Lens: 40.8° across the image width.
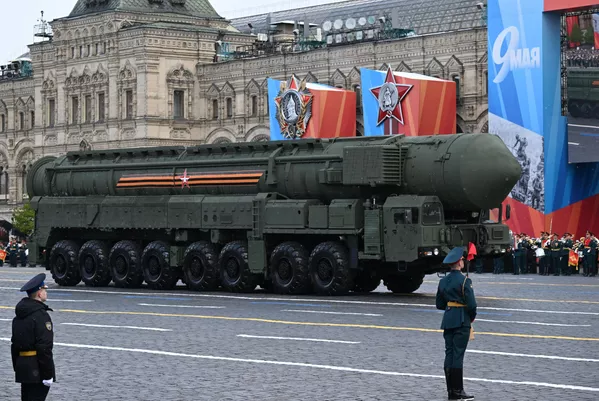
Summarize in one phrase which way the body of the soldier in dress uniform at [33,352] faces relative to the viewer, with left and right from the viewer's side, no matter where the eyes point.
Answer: facing away from the viewer and to the right of the viewer

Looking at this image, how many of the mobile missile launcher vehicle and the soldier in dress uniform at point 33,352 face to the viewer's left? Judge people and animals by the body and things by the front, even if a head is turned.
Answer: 0

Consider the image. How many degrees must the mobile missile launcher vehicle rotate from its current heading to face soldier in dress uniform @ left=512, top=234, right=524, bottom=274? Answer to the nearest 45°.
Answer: approximately 90° to its left

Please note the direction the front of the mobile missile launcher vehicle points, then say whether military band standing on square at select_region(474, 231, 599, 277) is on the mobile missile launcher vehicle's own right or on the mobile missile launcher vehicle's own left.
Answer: on the mobile missile launcher vehicle's own left

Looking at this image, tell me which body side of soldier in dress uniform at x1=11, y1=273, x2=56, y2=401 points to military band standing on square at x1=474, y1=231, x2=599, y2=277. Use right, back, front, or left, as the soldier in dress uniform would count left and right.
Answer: front

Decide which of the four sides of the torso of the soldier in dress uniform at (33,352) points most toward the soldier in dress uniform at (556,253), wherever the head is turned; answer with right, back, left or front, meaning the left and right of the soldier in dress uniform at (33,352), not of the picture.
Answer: front
